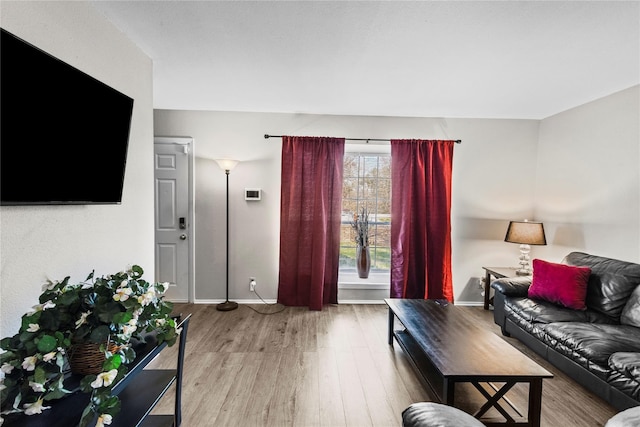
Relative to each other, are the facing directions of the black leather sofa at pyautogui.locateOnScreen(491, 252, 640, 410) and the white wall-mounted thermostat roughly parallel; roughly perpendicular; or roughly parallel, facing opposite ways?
roughly perpendicular

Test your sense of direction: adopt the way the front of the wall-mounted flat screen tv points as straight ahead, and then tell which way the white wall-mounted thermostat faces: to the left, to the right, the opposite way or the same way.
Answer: to the right

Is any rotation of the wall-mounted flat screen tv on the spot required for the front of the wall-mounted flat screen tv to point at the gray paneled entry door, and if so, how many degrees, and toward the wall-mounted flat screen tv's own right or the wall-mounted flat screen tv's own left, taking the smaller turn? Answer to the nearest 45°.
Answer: approximately 90° to the wall-mounted flat screen tv's own left

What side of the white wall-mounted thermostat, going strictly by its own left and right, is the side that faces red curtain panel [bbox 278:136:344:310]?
left

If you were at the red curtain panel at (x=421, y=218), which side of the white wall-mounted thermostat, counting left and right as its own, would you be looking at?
left

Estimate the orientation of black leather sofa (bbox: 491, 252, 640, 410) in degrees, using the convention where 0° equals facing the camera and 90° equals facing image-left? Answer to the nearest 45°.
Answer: approximately 45°

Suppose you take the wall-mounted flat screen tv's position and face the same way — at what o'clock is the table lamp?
The table lamp is roughly at 11 o'clock from the wall-mounted flat screen tv.

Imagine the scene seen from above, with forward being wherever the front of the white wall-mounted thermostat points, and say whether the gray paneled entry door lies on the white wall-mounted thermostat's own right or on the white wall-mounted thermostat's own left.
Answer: on the white wall-mounted thermostat's own right

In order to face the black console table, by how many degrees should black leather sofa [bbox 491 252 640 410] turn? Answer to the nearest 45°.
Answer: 0° — it already faces it

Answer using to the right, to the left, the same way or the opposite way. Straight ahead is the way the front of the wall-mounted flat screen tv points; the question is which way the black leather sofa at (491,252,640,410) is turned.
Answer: the opposite way

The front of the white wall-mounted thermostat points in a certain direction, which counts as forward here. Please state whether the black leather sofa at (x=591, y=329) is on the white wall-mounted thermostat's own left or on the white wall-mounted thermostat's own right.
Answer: on the white wall-mounted thermostat's own left
